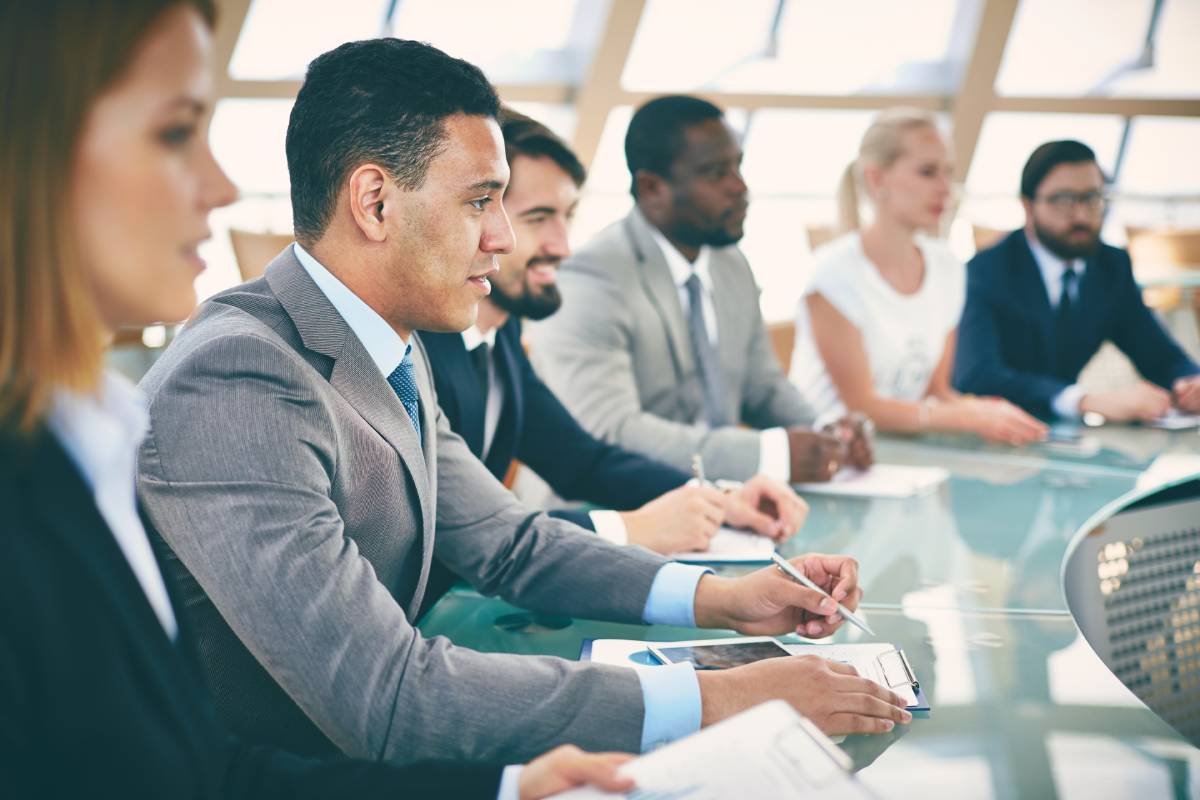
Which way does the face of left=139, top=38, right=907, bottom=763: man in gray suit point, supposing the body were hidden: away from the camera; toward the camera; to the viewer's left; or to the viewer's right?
to the viewer's right

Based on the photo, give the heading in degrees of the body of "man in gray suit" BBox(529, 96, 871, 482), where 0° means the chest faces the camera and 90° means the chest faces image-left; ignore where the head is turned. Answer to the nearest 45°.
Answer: approximately 315°

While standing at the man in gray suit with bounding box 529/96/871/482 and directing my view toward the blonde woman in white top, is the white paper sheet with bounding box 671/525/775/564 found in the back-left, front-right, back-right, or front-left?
back-right

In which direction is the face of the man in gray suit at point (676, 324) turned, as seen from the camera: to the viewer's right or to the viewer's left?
to the viewer's right

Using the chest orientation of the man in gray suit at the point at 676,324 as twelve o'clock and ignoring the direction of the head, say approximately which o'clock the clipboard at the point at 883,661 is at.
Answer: The clipboard is roughly at 1 o'clock from the man in gray suit.

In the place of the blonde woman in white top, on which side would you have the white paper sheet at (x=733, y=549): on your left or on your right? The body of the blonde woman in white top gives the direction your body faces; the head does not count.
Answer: on your right
